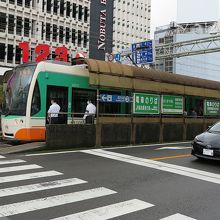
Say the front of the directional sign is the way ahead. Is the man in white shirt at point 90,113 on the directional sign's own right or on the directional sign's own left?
on the directional sign's own right

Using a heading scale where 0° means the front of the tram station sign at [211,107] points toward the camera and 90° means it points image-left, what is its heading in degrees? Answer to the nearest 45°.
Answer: approximately 0°

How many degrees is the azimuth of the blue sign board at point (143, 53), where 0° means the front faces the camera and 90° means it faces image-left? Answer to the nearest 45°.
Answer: approximately 45°

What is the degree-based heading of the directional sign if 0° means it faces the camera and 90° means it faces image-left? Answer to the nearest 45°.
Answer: approximately 0°
